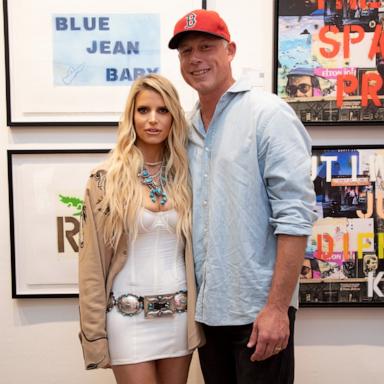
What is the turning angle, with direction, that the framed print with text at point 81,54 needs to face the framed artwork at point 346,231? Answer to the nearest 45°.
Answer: approximately 90° to its left

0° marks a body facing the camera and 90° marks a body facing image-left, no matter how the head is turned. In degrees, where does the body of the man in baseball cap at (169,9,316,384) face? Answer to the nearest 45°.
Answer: approximately 45°

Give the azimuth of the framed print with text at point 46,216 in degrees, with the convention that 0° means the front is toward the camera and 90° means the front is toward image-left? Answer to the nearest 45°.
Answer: approximately 0°

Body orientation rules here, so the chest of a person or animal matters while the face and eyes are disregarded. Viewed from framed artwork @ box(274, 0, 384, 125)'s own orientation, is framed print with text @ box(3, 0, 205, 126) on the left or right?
on its right

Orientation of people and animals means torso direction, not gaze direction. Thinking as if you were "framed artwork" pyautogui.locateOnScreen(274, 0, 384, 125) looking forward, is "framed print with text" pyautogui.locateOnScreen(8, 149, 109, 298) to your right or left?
on your right
